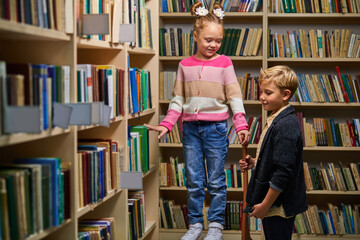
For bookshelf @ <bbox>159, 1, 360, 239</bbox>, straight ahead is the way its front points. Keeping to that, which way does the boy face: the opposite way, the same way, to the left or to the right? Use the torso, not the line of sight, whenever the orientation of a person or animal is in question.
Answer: to the right

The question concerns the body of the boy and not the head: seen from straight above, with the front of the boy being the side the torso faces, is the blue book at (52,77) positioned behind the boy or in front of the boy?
in front

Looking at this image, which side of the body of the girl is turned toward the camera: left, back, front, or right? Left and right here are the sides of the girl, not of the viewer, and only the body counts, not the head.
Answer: front

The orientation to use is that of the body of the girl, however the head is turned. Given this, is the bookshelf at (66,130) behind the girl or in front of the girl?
in front

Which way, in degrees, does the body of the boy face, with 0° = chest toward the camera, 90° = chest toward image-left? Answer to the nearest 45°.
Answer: approximately 90°

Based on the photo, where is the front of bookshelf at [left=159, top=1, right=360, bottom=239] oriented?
toward the camera

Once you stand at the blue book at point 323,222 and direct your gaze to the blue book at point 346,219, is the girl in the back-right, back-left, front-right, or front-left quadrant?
back-right

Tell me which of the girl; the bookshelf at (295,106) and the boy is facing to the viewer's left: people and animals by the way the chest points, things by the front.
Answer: the boy

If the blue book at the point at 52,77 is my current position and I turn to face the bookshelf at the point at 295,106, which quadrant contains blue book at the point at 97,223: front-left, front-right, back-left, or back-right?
front-left

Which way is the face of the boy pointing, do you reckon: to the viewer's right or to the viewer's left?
to the viewer's left

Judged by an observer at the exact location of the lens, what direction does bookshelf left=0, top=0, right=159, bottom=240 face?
facing the viewer and to the right of the viewer

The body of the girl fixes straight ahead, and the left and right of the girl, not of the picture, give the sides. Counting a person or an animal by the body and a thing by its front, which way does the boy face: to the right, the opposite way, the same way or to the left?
to the right

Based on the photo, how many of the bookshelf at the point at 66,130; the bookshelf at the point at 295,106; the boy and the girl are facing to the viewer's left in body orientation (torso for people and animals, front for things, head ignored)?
1

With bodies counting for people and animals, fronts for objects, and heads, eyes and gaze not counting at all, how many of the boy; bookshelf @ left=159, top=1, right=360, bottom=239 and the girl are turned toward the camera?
2

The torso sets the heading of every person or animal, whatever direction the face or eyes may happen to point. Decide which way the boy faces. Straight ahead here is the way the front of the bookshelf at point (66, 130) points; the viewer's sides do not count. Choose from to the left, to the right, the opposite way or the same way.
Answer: the opposite way

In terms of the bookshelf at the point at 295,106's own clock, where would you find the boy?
The boy is roughly at 12 o'clock from the bookshelf.
